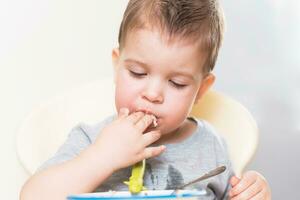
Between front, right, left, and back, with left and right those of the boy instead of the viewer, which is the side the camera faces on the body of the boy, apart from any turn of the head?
front
